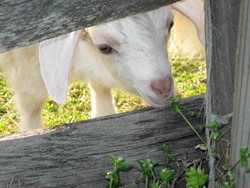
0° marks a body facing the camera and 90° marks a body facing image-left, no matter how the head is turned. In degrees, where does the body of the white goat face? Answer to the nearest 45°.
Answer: approximately 315°
